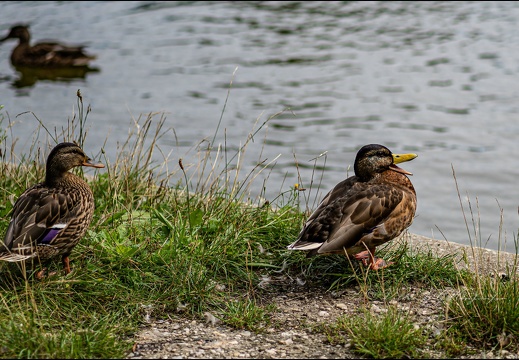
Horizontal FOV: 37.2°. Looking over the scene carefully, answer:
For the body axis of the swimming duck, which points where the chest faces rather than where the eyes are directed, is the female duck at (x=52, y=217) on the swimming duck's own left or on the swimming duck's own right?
on the swimming duck's own left

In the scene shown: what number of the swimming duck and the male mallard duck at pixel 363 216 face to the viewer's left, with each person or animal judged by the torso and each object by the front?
1

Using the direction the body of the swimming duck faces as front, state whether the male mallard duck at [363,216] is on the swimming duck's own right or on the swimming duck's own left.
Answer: on the swimming duck's own left

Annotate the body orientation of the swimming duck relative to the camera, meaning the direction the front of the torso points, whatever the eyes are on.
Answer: to the viewer's left

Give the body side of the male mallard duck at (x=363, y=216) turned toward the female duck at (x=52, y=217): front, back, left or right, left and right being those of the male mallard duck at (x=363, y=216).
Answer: back

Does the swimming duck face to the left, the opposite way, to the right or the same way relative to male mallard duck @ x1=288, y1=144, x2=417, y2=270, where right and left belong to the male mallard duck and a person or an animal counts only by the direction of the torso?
the opposite way

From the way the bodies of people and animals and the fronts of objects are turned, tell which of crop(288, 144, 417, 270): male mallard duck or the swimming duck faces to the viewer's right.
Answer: the male mallard duck

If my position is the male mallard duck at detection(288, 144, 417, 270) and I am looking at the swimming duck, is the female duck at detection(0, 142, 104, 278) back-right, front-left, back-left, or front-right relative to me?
front-left

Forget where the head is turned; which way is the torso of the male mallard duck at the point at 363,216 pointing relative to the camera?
to the viewer's right

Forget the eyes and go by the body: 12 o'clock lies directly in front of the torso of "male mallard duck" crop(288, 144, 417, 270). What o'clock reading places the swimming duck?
The swimming duck is roughly at 8 o'clock from the male mallard duck.
